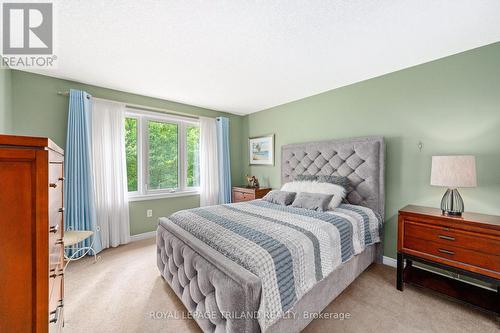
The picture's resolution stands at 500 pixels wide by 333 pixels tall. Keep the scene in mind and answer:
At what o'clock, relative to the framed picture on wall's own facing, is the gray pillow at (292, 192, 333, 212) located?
The gray pillow is roughly at 10 o'clock from the framed picture on wall.

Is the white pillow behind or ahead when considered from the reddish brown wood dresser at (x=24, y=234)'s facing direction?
ahead

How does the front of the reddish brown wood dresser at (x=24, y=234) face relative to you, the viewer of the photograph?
facing to the right of the viewer

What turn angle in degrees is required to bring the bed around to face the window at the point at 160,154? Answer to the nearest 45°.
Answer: approximately 90° to its right

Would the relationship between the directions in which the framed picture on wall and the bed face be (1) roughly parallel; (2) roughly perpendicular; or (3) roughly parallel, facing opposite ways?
roughly parallel

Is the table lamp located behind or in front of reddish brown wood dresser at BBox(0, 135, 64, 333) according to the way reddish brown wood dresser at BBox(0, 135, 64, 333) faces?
in front

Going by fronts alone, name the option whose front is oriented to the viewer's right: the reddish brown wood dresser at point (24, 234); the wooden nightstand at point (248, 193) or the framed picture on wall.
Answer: the reddish brown wood dresser

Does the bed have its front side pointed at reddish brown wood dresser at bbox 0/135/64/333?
yes

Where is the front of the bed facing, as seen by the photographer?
facing the viewer and to the left of the viewer

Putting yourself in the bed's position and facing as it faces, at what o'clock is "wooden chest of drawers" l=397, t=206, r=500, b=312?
The wooden chest of drawers is roughly at 7 o'clock from the bed.

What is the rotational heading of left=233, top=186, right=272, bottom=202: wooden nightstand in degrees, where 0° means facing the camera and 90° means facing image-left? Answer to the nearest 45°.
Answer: approximately 45°

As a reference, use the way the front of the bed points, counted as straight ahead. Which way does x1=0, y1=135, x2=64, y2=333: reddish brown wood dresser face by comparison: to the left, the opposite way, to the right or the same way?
the opposite way

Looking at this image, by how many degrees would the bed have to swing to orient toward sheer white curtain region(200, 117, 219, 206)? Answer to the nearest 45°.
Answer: approximately 90° to its right

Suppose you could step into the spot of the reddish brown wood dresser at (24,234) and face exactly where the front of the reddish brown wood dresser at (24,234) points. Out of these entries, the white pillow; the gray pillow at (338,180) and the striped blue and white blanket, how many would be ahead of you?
3
